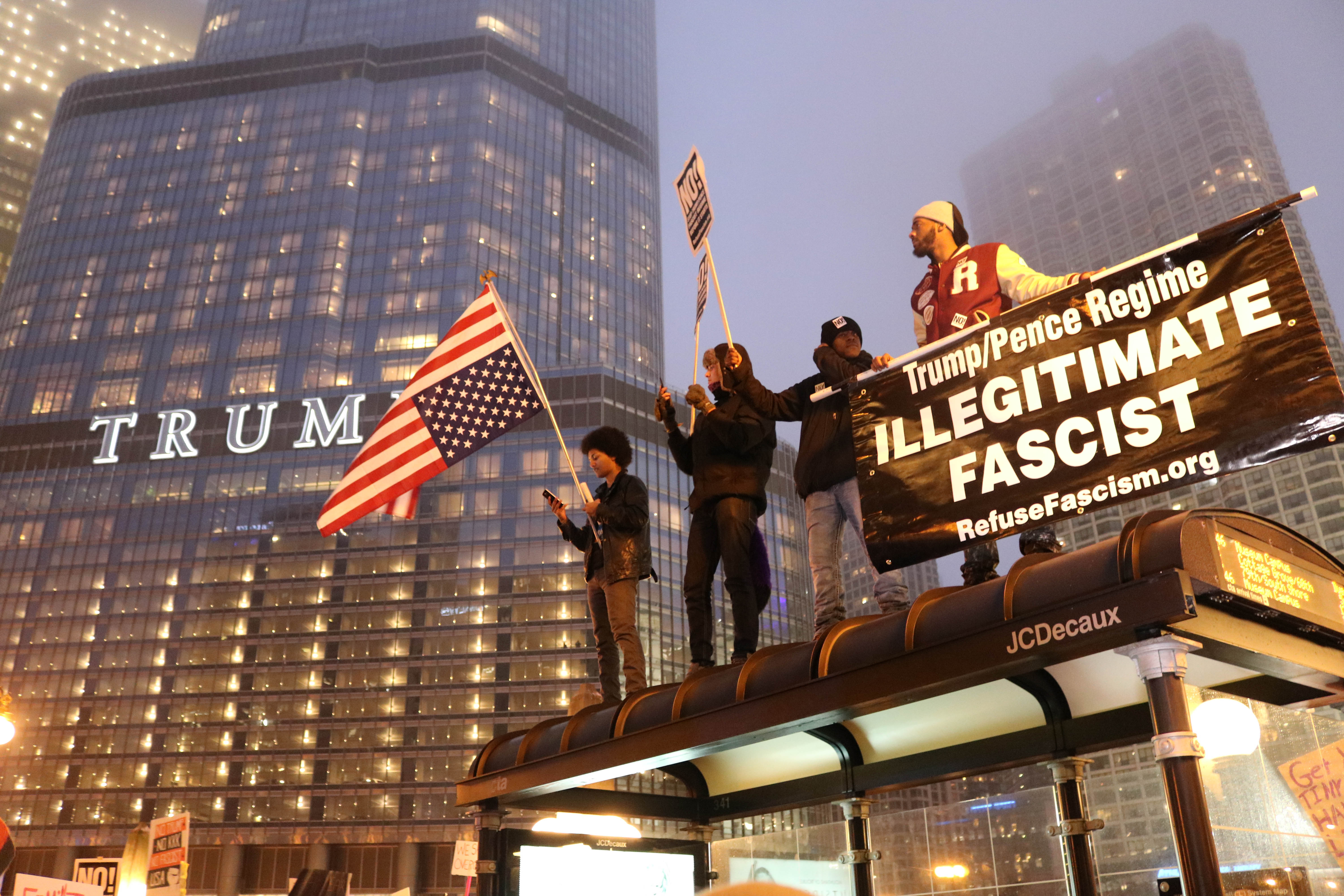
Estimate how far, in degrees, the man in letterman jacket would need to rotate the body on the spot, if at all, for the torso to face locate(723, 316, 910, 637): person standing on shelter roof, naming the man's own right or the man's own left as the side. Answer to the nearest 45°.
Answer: approximately 90° to the man's own right

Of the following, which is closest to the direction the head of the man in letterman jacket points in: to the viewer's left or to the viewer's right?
to the viewer's left

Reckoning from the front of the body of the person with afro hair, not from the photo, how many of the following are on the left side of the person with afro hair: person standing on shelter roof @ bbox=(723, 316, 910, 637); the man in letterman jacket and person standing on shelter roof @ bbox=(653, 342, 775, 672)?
3
